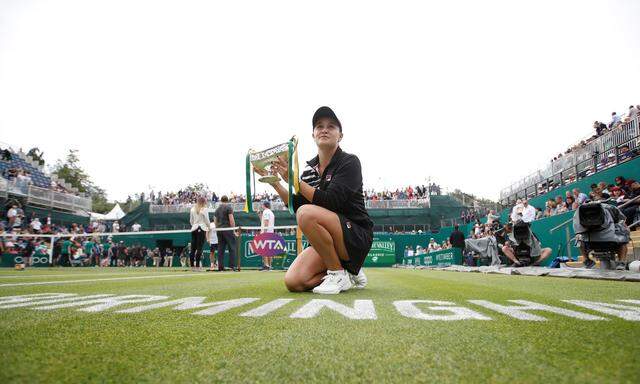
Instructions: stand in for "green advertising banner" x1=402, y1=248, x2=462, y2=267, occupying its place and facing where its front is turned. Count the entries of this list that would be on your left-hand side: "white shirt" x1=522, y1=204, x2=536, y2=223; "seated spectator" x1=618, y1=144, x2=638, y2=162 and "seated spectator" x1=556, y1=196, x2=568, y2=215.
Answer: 3

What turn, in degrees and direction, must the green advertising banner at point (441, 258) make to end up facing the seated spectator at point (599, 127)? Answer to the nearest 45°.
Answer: approximately 135° to its left

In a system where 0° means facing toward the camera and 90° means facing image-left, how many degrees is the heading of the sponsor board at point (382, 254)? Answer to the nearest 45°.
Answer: approximately 0°

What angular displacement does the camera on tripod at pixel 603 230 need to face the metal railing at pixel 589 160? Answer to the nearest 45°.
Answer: approximately 135° to its right
